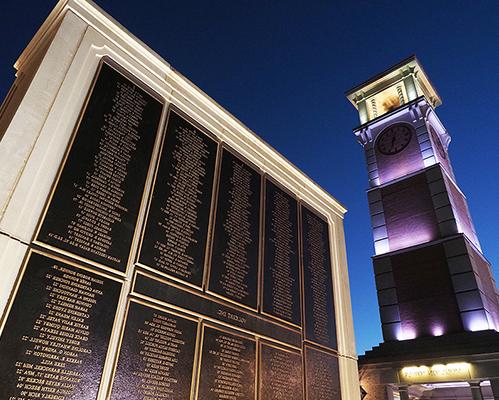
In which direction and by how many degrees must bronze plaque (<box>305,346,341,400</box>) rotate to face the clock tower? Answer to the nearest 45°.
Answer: approximately 90° to its left

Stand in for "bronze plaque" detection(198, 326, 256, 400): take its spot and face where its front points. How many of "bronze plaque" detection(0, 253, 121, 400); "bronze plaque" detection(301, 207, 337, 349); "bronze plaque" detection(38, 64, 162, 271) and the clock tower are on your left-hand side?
2

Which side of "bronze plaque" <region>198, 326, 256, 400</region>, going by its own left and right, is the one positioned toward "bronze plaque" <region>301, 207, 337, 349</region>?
left

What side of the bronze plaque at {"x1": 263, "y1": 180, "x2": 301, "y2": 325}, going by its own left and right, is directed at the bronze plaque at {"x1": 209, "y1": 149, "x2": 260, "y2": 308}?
right

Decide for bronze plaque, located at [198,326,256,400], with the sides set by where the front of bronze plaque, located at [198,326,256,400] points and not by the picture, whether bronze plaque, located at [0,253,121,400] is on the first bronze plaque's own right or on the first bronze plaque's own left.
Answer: on the first bronze plaque's own right

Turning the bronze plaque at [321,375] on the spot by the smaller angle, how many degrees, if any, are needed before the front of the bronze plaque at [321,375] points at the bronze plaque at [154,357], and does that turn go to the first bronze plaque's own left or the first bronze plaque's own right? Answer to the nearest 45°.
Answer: approximately 90° to the first bronze plaque's own right

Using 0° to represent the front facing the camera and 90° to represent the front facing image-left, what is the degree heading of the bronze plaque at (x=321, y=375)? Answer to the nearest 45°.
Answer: approximately 315°
